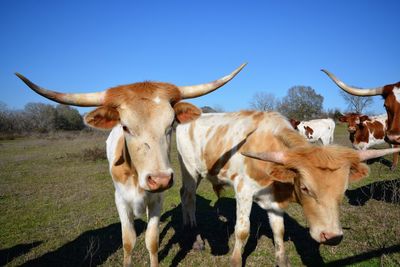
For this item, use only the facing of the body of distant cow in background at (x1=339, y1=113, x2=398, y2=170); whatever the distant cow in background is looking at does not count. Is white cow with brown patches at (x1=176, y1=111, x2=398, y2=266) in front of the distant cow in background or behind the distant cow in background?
in front

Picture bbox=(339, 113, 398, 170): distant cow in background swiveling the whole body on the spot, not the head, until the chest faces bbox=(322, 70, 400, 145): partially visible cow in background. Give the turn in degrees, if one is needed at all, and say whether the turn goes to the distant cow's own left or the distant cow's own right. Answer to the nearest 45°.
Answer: approximately 45° to the distant cow's own left

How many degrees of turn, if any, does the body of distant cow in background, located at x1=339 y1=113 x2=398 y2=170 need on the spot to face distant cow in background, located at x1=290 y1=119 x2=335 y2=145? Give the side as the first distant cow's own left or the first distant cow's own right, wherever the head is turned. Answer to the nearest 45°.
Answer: approximately 90° to the first distant cow's own right

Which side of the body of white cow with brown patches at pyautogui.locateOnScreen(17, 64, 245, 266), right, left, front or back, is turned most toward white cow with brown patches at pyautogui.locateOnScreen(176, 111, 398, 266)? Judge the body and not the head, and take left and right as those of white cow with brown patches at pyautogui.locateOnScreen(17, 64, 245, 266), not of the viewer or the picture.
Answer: left

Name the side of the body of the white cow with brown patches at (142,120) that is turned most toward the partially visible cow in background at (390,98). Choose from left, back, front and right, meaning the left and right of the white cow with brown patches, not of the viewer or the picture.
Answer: left

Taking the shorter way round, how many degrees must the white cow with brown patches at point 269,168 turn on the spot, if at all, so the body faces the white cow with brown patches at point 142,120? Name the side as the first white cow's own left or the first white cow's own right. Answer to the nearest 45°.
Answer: approximately 90° to the first white cow's own right

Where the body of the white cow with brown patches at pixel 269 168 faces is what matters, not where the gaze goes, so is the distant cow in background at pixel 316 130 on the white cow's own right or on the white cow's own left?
on the white cow's own left
